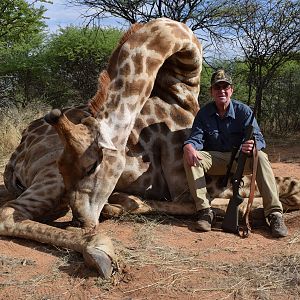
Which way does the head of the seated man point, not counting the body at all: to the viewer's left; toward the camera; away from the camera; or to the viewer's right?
toward the camera

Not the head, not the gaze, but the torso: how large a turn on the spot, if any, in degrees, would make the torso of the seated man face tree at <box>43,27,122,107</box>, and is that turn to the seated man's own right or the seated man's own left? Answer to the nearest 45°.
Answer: approximately 135° to the seated man's own right

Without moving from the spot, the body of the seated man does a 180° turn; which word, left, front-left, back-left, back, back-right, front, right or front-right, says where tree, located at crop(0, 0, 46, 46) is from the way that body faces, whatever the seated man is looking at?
front-left

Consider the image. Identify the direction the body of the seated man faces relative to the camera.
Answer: toward the camera
